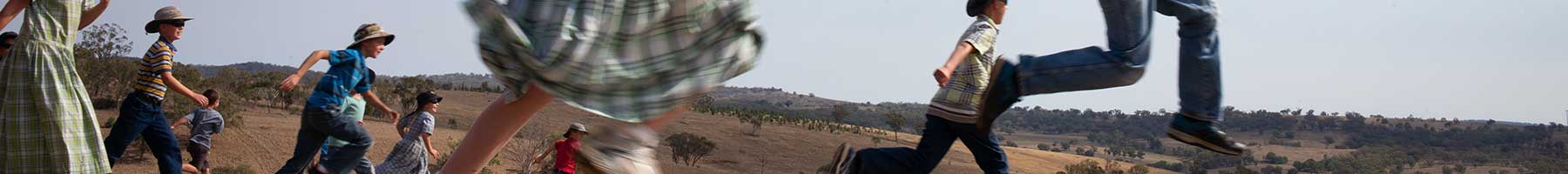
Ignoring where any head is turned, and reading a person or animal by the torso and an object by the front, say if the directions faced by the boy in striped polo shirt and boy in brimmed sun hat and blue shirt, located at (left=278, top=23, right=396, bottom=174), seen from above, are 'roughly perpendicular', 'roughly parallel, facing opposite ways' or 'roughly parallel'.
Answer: roughly parallel
